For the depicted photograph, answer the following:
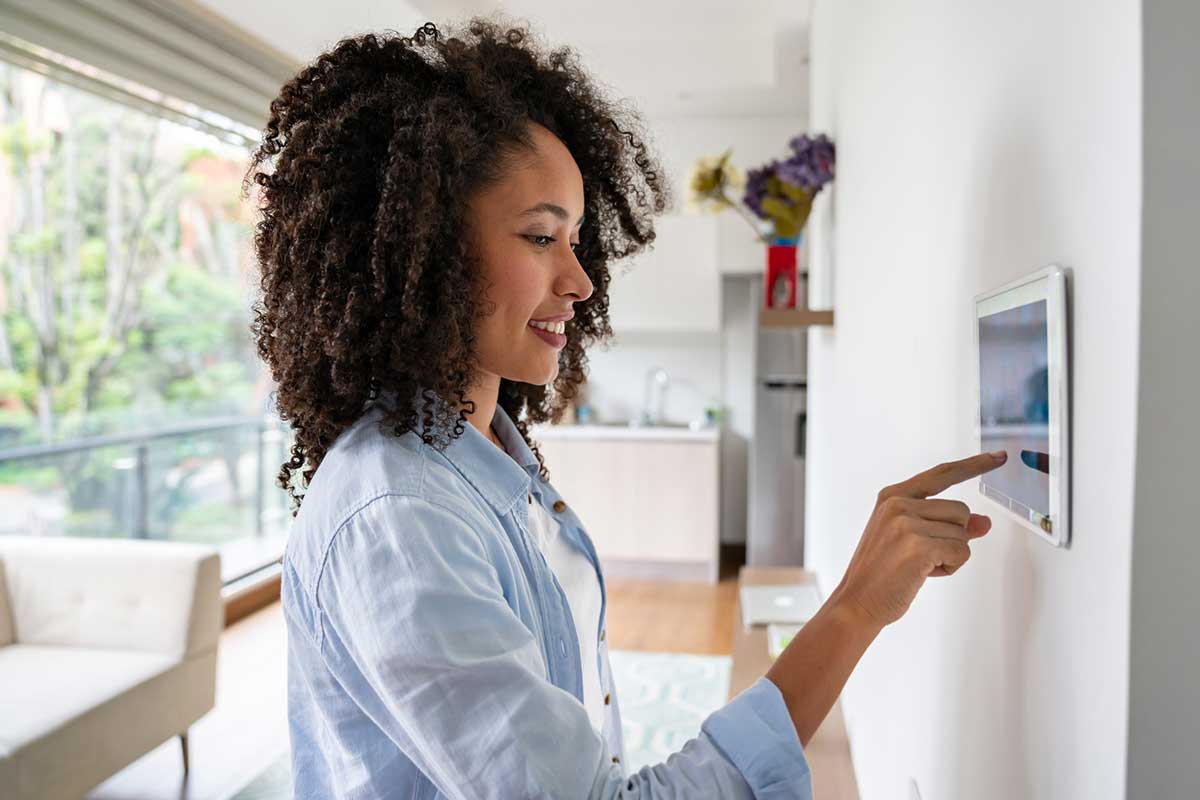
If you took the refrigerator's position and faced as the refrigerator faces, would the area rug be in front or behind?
in front

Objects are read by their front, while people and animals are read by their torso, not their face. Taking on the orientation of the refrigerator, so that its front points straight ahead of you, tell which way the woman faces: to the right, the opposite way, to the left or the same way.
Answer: to the left

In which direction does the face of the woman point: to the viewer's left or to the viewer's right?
to the viewer's right

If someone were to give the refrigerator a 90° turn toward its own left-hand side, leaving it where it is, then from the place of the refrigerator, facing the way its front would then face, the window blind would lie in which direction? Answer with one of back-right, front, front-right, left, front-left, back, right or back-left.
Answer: back-right

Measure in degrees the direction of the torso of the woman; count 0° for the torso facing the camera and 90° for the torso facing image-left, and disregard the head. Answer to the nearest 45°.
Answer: approximately 270°

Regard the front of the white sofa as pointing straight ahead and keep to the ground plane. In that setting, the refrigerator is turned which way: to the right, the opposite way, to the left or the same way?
to the right

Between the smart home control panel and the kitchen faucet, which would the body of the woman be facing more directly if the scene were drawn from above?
the smart home control panel

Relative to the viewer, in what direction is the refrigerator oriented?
toward the camera
